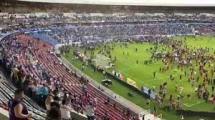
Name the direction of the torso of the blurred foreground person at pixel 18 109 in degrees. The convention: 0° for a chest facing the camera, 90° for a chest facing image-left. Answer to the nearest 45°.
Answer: approximately 270°
